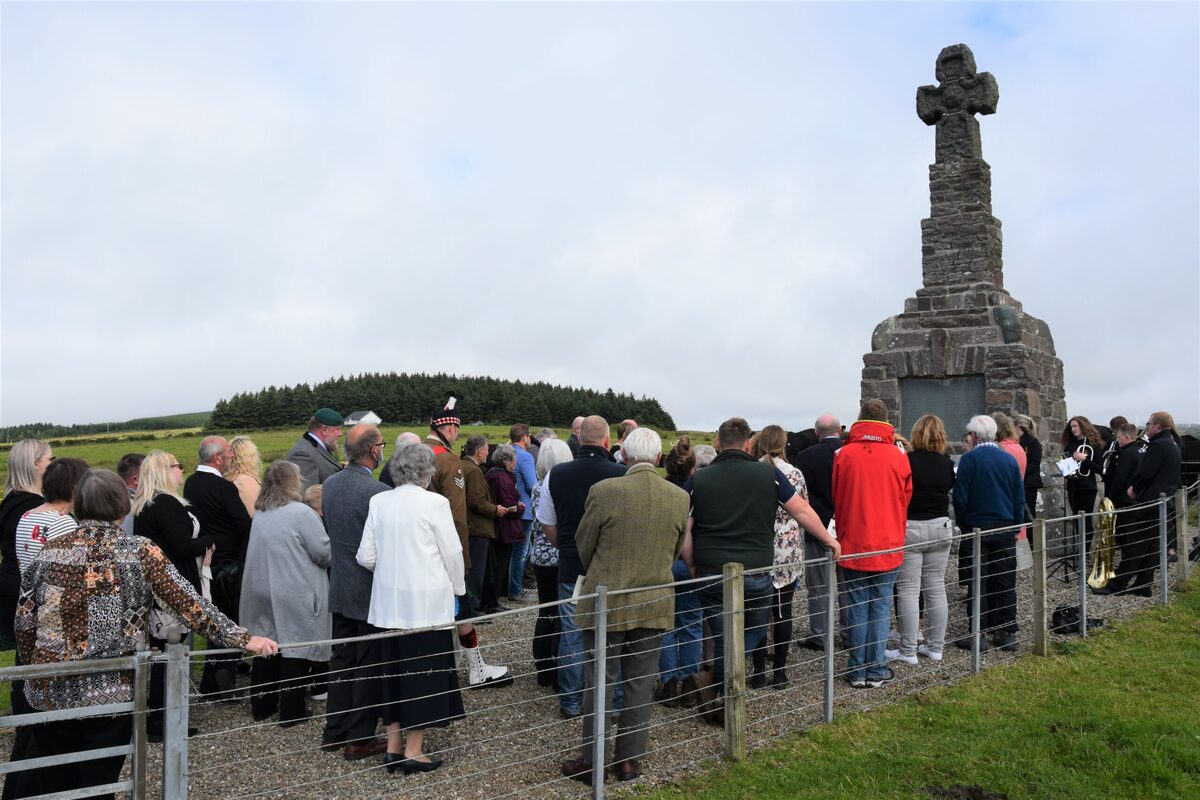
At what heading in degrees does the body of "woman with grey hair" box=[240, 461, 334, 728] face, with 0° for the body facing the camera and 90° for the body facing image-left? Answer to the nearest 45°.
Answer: approximately 225°

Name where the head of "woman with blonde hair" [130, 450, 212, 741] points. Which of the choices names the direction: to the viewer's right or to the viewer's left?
to the viewer's right

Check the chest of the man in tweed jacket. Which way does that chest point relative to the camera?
away from the camera

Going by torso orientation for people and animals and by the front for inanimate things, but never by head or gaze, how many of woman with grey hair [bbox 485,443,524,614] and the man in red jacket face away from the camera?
1

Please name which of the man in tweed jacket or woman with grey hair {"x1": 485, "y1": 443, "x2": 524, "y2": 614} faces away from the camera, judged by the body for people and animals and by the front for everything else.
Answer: the man in tweed jacket

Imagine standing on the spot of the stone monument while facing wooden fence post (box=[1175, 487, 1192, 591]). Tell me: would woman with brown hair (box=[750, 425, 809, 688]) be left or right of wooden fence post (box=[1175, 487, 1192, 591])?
right

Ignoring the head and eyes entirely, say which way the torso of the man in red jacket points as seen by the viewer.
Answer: away from the camera

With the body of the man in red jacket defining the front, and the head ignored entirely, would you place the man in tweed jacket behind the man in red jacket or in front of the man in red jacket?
behind

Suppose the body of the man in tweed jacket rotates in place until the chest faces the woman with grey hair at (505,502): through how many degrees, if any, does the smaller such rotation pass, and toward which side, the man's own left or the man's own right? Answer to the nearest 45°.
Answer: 0° — they already face them

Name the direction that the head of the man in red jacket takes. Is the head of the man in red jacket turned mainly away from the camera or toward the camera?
away from the camera

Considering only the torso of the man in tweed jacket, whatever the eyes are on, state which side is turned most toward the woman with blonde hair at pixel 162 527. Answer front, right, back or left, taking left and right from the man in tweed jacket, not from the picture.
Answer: left

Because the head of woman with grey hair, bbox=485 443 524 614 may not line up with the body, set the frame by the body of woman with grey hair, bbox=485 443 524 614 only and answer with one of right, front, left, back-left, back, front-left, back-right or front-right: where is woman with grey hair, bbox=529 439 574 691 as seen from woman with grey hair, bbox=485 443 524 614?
right

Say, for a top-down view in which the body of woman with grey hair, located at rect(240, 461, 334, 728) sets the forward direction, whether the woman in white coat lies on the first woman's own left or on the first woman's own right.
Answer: on the first woman's own right

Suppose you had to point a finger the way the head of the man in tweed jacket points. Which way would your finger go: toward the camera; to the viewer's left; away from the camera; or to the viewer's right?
away from the camera

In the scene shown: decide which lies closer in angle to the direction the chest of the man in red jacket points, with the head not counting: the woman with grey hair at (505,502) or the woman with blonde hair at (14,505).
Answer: the woman with grey hair
